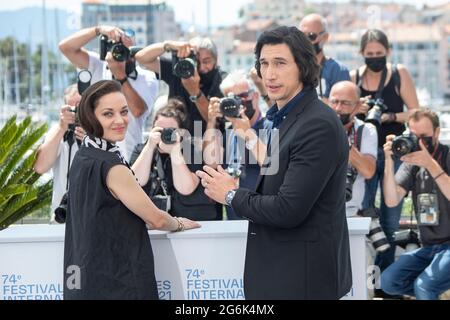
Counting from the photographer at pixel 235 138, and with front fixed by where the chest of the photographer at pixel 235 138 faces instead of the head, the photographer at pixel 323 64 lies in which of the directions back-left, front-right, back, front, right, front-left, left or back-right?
back

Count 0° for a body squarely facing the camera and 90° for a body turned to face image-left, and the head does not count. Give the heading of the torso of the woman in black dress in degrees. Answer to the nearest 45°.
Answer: approximately 225°

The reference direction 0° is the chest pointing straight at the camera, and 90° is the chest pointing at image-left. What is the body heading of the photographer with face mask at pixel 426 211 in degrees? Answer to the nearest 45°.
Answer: approximately 45°

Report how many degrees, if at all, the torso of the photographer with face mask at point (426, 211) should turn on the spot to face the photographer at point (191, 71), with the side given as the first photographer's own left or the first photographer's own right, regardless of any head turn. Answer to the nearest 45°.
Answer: approximately 45° to the first photographer's own right

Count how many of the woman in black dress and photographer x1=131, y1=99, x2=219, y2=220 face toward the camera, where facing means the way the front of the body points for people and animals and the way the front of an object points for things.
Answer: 1

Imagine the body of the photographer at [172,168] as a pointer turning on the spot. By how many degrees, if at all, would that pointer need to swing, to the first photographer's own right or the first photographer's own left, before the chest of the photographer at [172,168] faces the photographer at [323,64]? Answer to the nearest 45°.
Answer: approximately 135° to the first photographer's own left

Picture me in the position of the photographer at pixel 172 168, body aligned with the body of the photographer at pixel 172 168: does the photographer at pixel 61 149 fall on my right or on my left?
on my right

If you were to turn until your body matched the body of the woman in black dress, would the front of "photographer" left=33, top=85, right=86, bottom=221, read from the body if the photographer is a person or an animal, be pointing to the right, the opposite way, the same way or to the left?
to the right
